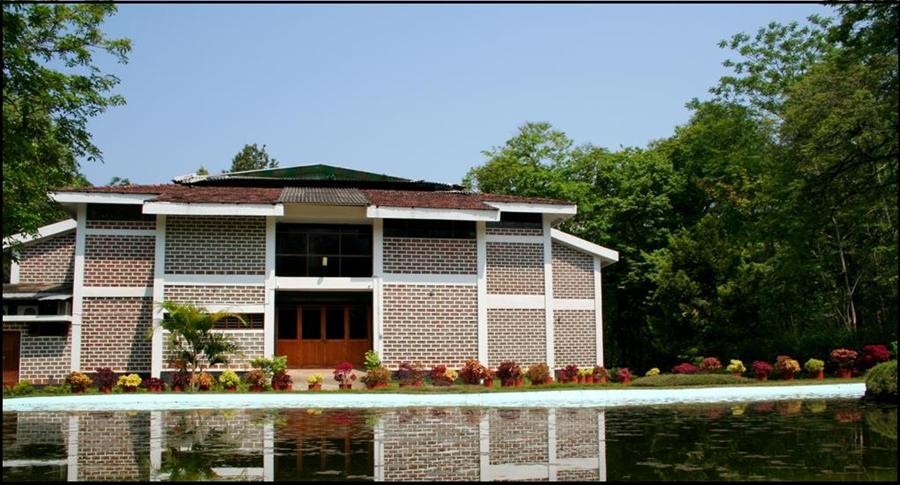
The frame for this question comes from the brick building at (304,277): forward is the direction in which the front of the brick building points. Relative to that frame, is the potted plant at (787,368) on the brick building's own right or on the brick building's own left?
on the brick building's own left

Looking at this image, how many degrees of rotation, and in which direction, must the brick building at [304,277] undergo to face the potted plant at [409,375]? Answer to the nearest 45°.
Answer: approximately 45° to its left

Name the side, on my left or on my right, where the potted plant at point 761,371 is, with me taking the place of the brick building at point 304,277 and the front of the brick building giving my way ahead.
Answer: on my left

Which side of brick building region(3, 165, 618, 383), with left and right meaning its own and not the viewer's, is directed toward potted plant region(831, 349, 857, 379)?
left

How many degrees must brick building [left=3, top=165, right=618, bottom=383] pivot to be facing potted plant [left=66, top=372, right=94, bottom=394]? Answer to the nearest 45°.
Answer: approximately 45° to its right

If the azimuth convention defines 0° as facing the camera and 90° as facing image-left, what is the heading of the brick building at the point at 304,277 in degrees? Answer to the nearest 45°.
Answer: approximately 0°

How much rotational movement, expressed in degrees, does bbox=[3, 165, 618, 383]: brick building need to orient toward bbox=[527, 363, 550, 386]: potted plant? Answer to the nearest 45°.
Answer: approximately 45° to its left

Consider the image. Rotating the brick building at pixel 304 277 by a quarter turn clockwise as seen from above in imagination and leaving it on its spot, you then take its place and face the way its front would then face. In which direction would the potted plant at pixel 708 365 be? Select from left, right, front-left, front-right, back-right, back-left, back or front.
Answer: back

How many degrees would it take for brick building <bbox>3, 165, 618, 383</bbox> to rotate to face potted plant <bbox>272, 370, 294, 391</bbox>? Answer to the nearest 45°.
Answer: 0° — it already faces it

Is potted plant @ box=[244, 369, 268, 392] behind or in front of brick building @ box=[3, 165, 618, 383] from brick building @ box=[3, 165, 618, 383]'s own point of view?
in front
